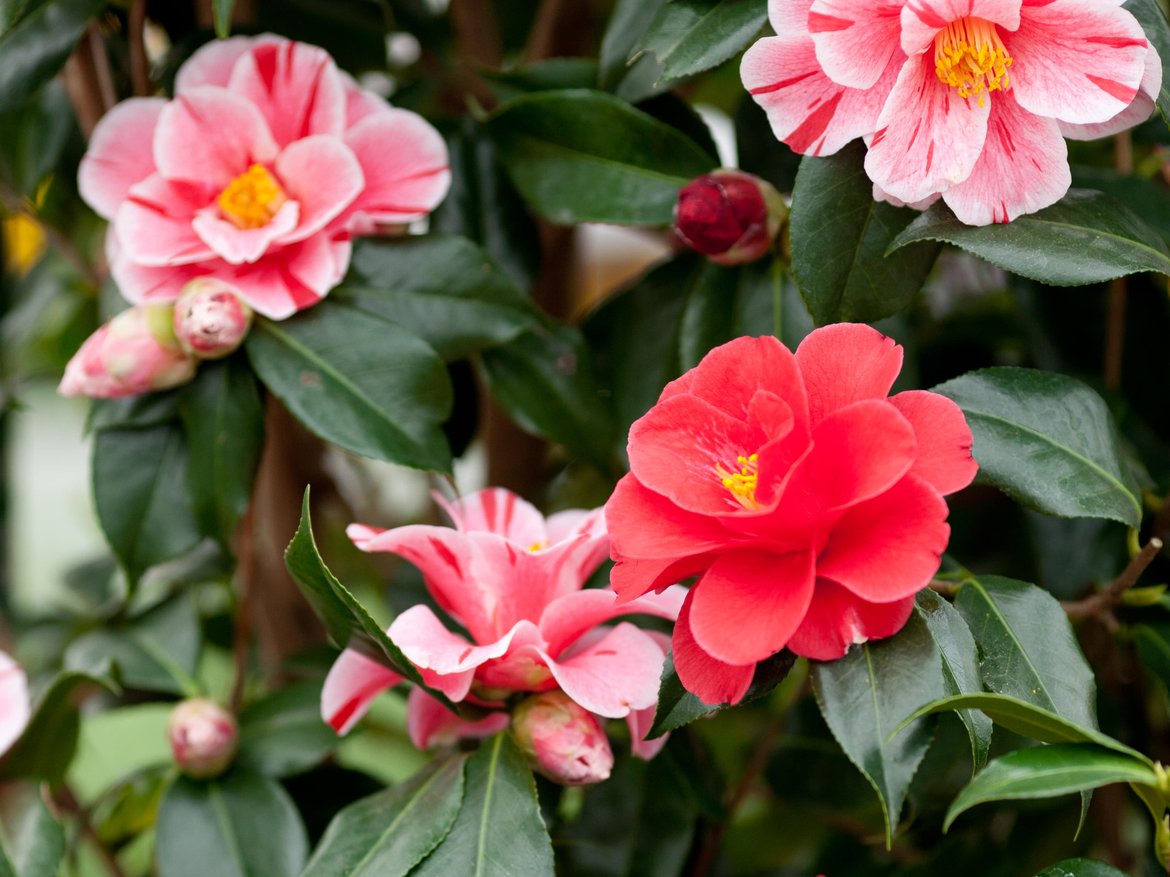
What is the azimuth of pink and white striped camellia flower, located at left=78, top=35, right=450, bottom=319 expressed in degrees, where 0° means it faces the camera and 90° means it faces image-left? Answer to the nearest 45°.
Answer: approximately 0°

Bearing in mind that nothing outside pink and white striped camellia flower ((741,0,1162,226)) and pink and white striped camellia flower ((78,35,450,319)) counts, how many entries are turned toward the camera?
2
